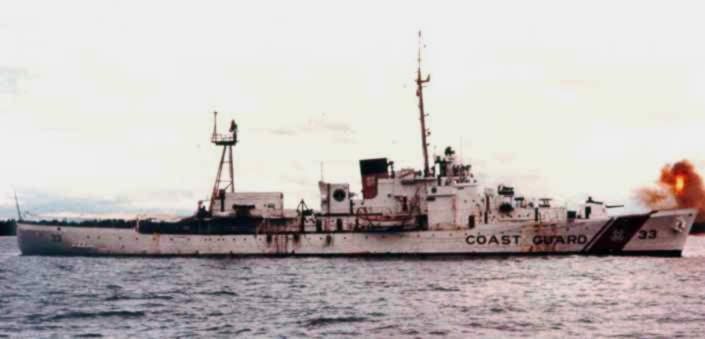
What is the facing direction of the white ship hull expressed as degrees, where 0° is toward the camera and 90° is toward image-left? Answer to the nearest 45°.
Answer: approximately 270°
